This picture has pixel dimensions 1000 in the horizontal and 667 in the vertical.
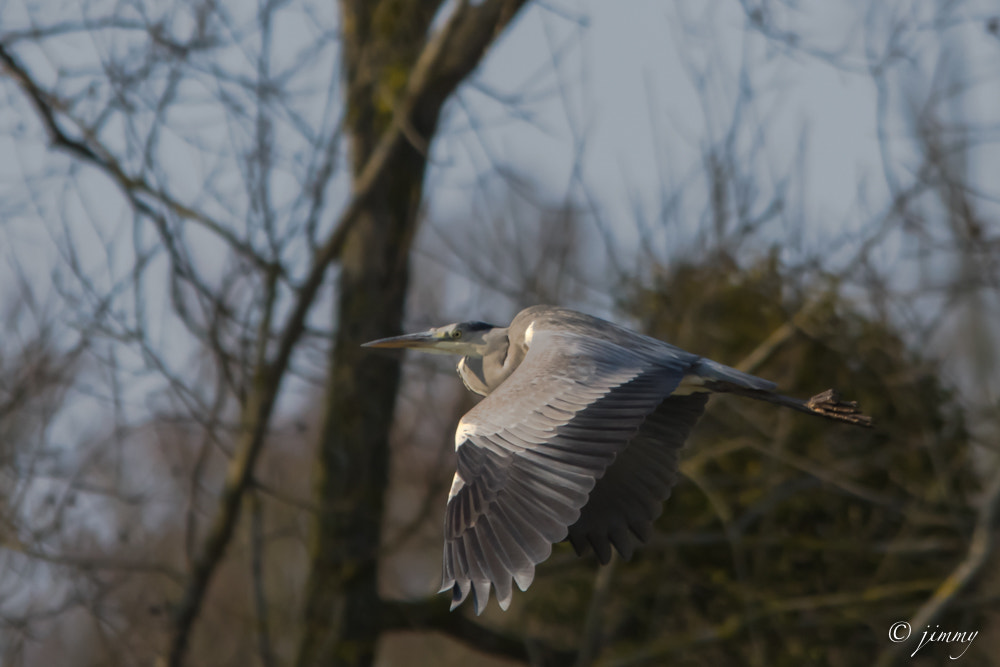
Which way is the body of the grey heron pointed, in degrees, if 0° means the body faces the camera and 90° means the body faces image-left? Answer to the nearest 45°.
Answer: approximately 90°

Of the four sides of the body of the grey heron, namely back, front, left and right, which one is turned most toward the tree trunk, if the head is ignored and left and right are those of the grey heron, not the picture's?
right
